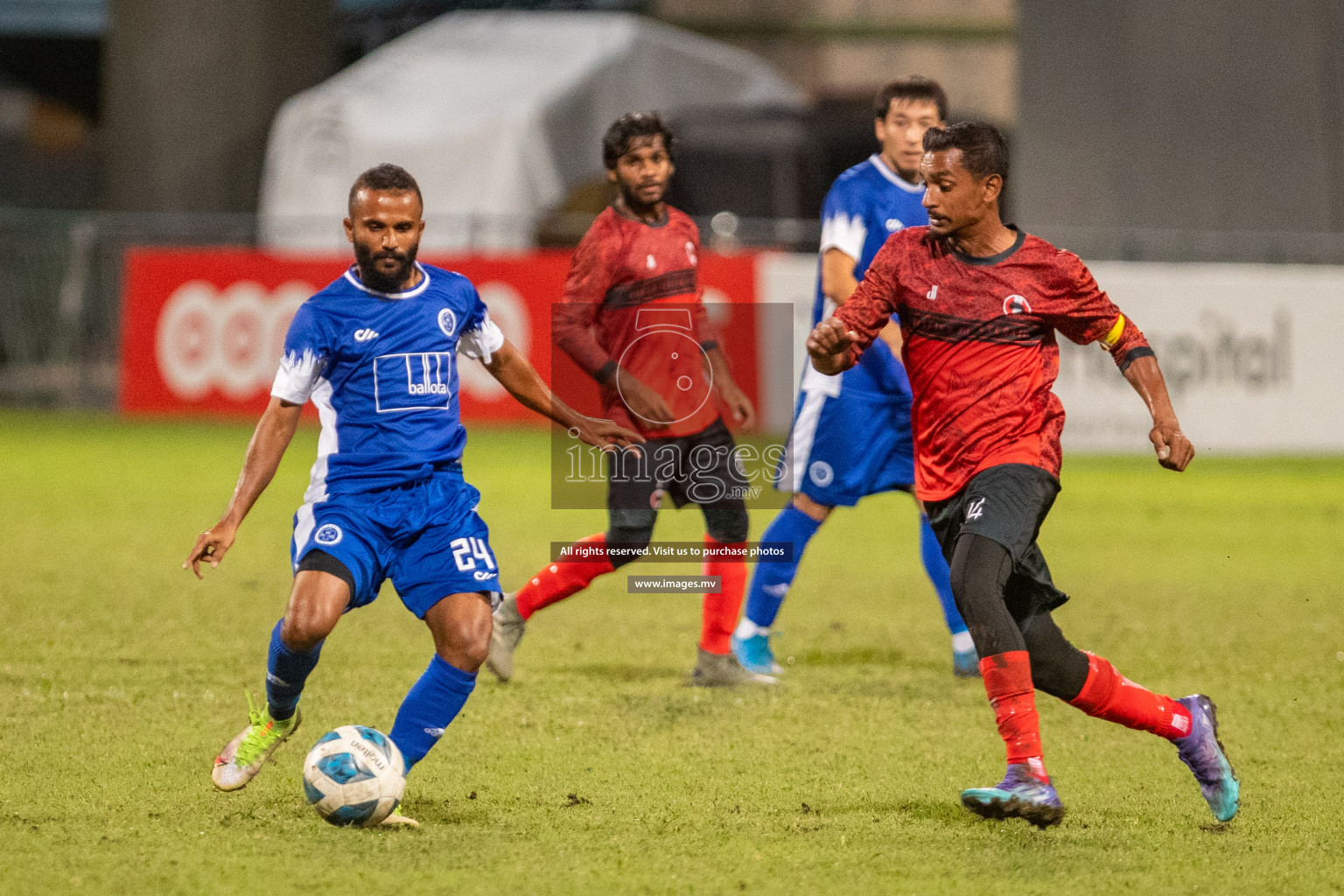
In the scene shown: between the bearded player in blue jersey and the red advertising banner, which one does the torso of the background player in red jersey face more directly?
the bearded player in blue jersey

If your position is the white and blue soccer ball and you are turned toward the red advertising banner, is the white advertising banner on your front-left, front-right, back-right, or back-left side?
front-right

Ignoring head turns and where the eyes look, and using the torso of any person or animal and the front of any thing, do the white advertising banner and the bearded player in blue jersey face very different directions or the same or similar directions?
same or similar directions

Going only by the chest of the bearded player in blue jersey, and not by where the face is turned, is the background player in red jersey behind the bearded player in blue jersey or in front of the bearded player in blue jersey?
behind

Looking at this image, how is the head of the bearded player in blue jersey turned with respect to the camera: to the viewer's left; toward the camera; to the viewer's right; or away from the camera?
toward the camera

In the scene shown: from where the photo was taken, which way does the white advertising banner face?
toward the camera

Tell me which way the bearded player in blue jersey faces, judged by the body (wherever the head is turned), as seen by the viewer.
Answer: toward the camera

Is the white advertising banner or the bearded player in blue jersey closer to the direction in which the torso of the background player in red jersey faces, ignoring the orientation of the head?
the bearded player in blue jersey

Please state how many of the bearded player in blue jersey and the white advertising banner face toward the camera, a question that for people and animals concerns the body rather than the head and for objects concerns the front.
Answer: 2

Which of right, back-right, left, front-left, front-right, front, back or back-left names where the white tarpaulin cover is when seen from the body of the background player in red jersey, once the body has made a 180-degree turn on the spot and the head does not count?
front-right

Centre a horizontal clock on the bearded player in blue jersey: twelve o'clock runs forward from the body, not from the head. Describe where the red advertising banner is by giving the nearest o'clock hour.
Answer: The red advertising banner is roughly at 6 o'clock from the bearded player in blue jersey.

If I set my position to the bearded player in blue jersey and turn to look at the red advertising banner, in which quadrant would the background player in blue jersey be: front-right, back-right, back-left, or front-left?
front-right

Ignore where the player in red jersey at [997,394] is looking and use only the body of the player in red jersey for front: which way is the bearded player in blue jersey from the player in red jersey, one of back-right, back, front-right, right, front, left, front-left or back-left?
front-right

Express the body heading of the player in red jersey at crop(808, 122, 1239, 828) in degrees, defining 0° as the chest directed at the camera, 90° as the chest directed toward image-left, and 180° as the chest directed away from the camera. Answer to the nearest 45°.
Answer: approximately 45°
